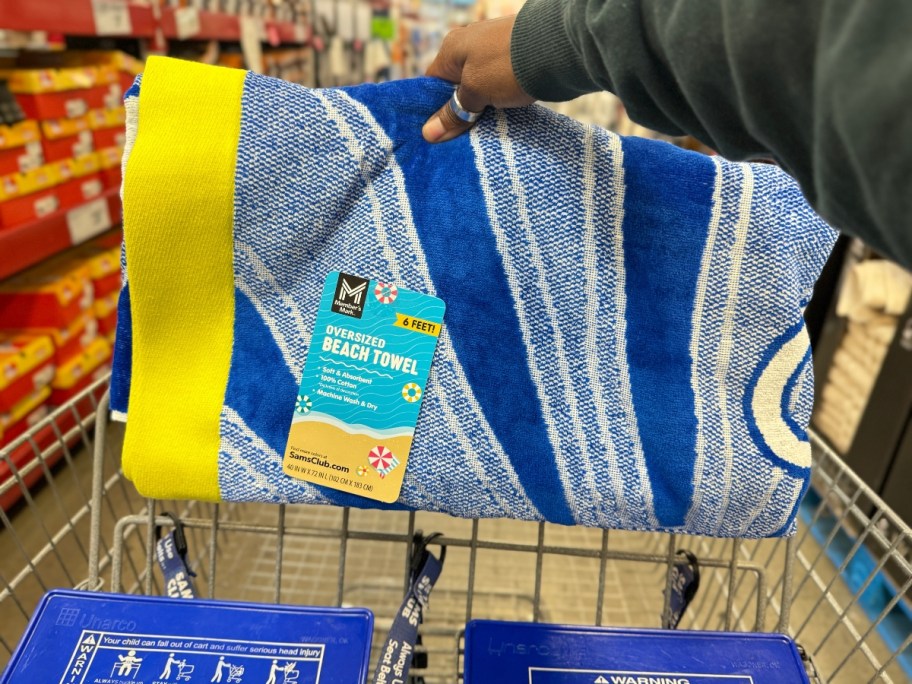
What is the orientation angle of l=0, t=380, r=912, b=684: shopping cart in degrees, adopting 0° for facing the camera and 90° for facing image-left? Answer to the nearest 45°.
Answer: approximately 180°

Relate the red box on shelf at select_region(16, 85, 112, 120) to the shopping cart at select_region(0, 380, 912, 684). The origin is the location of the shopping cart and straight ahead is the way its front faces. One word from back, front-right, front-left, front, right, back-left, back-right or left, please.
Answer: front-left

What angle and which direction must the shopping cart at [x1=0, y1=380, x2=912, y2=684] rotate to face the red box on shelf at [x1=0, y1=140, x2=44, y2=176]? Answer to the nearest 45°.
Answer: approximately 45° to its left

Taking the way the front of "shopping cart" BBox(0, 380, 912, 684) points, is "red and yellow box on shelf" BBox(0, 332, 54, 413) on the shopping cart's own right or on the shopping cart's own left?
on the shopping cart's own left

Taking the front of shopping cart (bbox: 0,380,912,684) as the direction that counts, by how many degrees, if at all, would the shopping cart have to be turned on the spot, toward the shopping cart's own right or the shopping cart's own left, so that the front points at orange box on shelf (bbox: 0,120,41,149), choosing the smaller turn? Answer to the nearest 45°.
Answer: approximately 45° to the shopping cart's own left

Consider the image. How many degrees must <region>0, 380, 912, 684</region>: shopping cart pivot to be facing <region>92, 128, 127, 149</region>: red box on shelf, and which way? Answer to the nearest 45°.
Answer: approximately 45° to its left

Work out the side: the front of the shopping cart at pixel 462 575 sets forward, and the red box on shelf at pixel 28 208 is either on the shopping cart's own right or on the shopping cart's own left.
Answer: on the shopping cart's own left

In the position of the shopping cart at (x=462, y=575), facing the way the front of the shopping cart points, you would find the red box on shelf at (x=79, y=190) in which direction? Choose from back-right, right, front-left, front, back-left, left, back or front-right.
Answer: front-left

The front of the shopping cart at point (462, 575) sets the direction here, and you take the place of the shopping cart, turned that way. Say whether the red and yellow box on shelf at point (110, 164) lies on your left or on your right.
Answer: on your left

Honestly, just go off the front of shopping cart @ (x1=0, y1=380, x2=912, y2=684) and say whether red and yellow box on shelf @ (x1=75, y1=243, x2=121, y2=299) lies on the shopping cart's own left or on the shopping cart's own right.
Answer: on the shopping cart's own left

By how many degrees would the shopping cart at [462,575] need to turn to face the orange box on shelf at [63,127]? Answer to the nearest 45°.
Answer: approximately 45° to its left

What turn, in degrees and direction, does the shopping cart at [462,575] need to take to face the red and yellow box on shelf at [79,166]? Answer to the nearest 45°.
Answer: approximately 45° to its left
